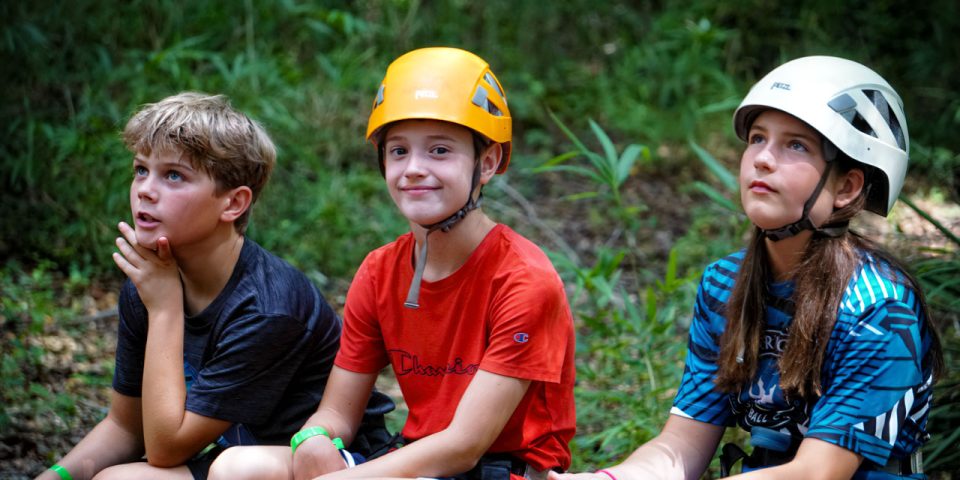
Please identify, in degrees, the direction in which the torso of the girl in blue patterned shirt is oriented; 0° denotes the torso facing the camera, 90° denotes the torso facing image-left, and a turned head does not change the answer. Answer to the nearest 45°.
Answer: approximately 45°

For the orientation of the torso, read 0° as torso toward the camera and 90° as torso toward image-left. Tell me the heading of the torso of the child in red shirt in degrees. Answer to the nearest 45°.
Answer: approximately 45°

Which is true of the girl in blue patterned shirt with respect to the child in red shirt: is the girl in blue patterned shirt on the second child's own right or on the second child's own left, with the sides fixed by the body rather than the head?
on the second child's own left

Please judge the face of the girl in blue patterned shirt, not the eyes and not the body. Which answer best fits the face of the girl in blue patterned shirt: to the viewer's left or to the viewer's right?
to the viewer's left

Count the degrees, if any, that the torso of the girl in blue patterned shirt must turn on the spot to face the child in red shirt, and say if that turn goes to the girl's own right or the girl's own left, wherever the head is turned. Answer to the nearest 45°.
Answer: approximately 45° to the girl's own right
